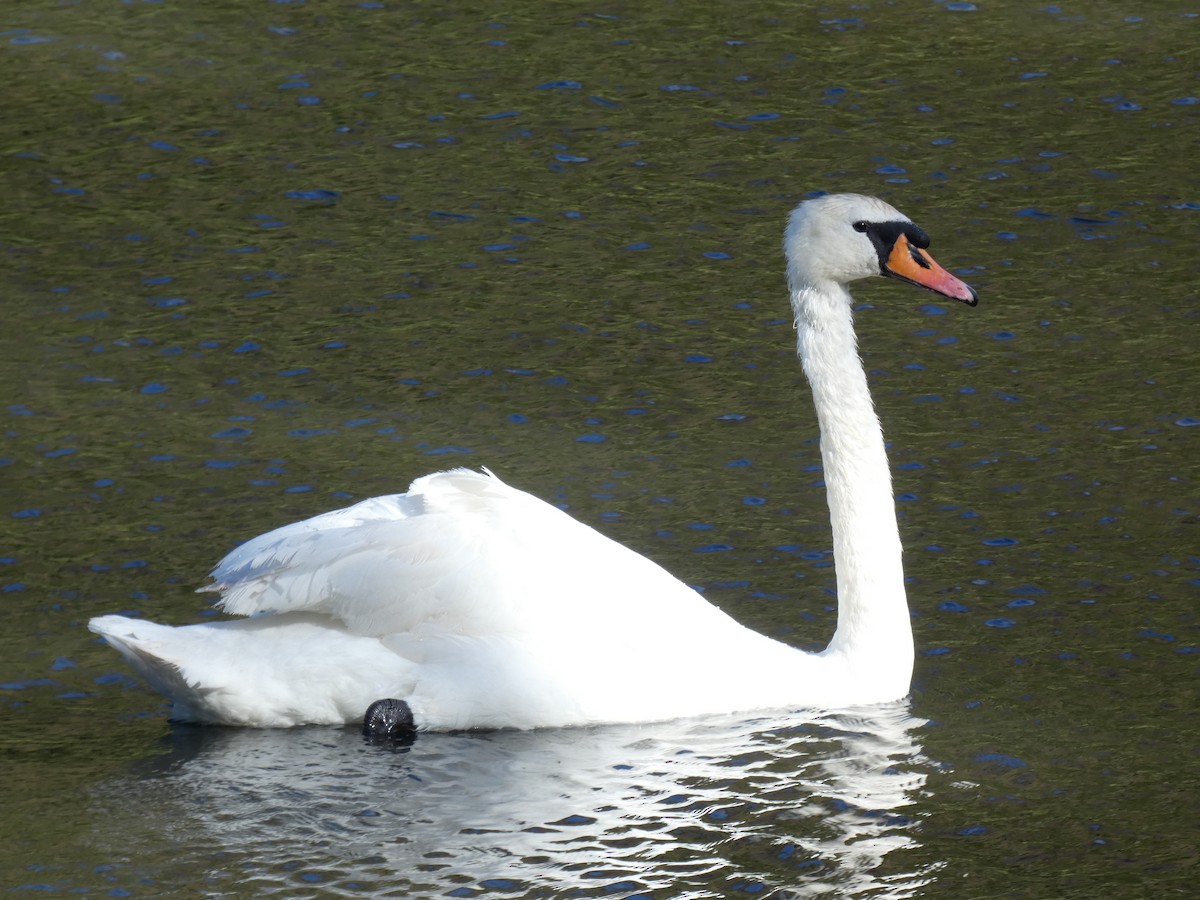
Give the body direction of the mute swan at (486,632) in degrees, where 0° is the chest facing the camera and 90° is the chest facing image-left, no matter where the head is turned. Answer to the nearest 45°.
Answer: approximately 270°
